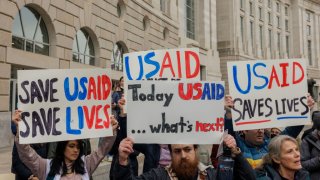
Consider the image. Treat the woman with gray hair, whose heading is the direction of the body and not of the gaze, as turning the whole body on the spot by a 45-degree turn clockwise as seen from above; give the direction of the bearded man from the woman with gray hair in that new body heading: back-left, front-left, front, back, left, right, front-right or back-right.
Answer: front-right

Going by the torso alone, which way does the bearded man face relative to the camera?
toward the camera

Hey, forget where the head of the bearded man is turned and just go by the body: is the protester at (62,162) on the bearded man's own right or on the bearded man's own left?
on the bearded man's own right

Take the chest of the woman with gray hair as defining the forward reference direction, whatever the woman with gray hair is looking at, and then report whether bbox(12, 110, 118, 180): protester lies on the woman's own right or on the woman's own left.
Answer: on the woman's own right

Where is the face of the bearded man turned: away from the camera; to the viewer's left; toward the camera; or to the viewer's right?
toward the camera

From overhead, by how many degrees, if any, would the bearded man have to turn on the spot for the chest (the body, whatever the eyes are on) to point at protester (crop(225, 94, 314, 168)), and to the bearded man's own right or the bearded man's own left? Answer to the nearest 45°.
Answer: approximately 135° to the bearded man's own left

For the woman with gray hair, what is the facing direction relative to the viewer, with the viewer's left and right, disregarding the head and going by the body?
facing the viewer and to the right of the viewer

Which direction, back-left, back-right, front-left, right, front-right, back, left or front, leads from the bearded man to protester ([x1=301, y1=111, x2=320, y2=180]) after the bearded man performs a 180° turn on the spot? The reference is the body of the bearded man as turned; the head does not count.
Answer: front-right

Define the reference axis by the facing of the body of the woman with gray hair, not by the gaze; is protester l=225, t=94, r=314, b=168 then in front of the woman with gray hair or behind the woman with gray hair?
behind
